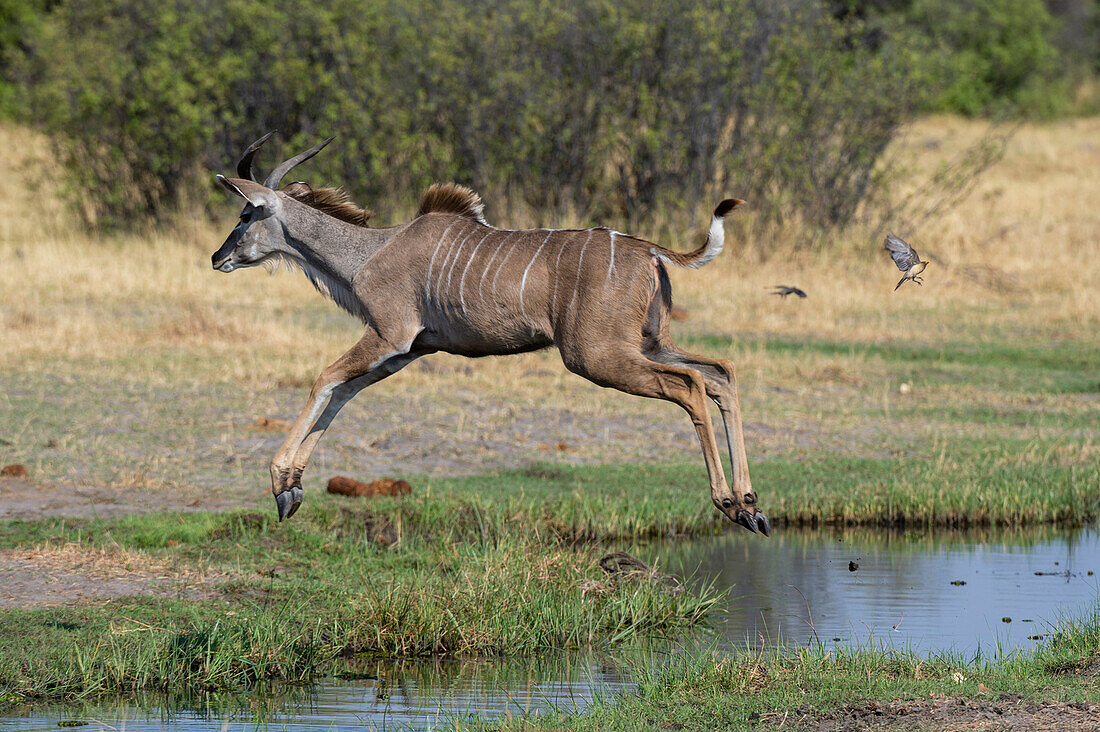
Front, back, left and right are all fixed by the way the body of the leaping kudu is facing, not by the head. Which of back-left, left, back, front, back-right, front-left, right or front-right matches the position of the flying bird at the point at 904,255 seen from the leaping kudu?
back

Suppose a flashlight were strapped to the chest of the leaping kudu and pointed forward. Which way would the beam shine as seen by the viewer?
to the viewer's left

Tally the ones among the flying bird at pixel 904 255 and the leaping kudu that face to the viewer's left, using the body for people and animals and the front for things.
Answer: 1

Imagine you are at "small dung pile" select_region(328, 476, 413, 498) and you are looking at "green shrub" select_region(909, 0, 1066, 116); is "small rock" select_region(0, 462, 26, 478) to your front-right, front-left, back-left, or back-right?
back-left

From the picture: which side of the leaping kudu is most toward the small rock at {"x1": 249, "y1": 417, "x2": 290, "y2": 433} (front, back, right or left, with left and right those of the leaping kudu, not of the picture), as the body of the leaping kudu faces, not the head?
right

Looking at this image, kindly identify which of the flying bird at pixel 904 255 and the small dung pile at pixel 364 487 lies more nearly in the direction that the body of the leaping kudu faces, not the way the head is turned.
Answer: the small dung pile

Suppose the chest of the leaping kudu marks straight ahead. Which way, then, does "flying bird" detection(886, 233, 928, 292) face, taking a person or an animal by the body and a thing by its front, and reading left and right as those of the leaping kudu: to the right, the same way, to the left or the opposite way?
the opposite way

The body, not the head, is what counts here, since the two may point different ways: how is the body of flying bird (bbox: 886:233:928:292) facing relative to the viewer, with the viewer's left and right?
facing to the right of the viewer
